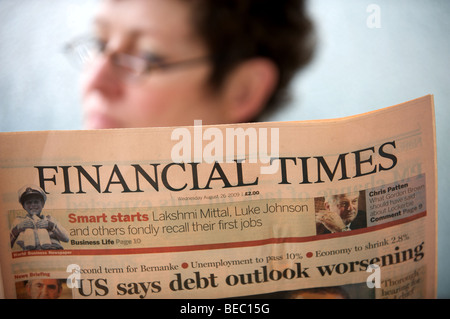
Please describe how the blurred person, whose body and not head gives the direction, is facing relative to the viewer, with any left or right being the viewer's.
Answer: facing the viewer and to the left of the viewer

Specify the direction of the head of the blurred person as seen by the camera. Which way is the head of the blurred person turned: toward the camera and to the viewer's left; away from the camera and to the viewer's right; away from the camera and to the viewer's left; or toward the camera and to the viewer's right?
toward the camera and to the viewer's left
